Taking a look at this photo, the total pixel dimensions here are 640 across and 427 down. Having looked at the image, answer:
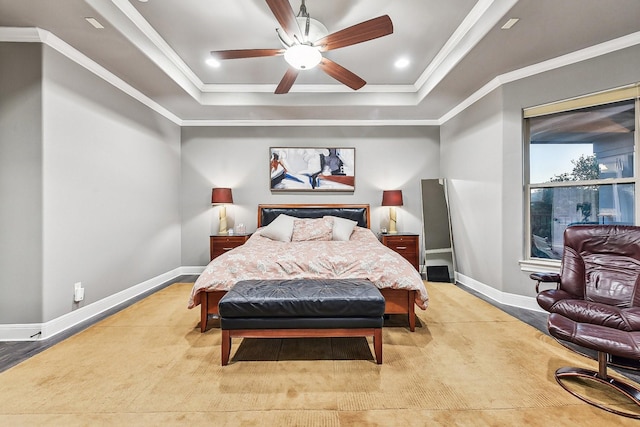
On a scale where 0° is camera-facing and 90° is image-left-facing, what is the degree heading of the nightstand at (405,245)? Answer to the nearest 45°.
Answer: approximately 0°

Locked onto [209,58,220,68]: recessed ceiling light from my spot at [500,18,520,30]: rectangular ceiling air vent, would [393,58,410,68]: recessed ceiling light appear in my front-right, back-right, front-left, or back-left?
front-right

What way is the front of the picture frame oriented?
toward the camera

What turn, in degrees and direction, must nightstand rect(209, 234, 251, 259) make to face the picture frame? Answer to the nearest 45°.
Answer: approximately 90° to its left

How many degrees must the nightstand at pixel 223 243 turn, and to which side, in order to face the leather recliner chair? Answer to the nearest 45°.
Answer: approximately 45° to its left

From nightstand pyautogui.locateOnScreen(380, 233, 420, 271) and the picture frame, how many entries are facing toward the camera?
2

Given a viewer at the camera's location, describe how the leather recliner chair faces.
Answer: facing the viewer and to the left of the viewer

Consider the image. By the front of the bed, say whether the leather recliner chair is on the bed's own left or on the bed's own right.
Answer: on the bed's own left

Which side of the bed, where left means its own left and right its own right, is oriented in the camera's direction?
front

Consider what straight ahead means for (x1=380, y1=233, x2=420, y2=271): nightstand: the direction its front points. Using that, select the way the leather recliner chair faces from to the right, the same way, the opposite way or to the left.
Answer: to the right

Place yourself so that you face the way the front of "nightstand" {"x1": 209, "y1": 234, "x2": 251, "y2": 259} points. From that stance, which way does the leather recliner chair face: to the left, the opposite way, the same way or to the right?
to the right

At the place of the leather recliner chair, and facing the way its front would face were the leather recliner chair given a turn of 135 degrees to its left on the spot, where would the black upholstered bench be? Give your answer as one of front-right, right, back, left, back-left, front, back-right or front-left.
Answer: back-right

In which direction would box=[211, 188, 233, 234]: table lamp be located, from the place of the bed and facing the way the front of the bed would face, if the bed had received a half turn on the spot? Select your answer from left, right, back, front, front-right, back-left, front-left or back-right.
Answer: front-left
